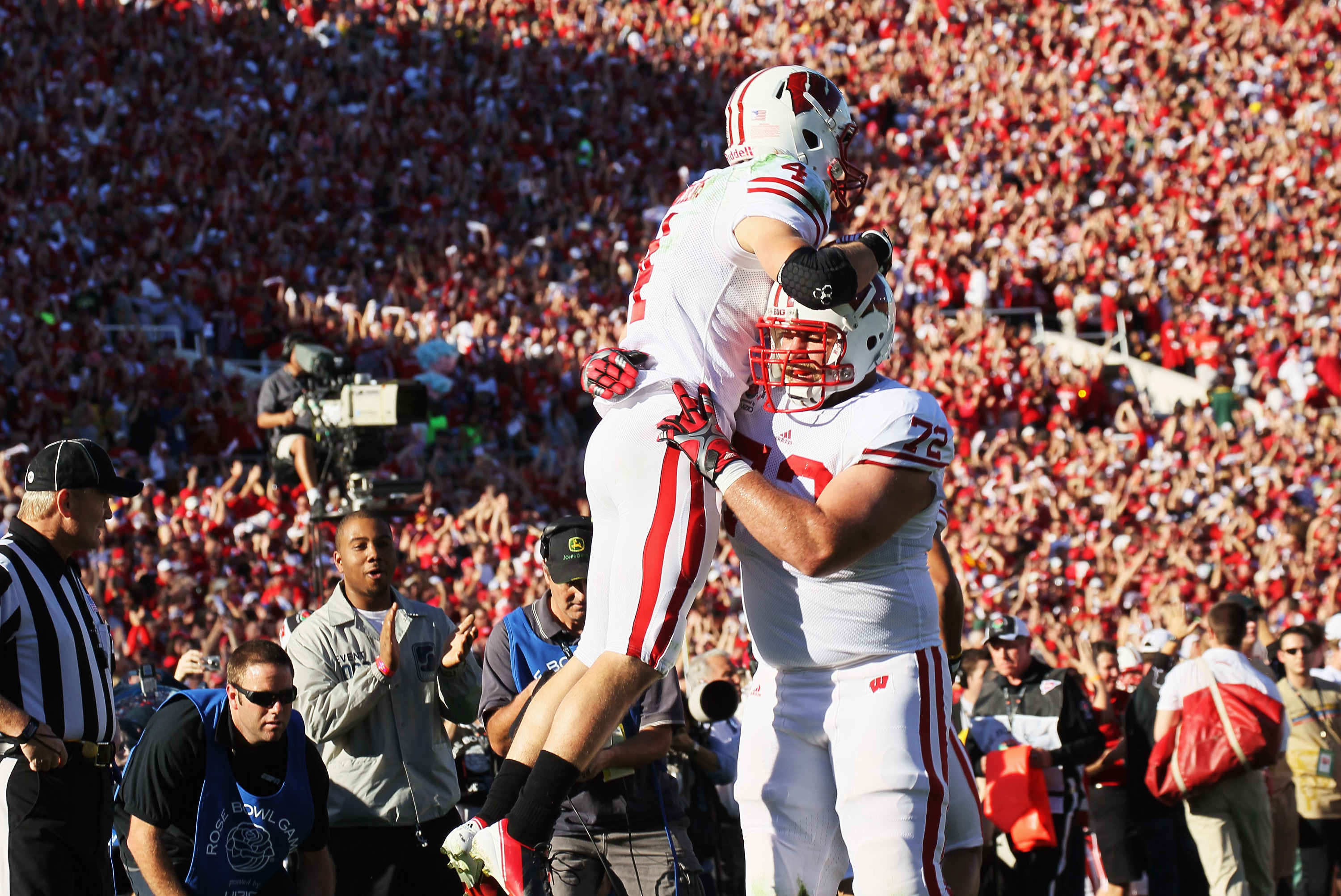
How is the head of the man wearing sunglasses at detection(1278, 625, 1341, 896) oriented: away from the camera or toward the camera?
toward the camera

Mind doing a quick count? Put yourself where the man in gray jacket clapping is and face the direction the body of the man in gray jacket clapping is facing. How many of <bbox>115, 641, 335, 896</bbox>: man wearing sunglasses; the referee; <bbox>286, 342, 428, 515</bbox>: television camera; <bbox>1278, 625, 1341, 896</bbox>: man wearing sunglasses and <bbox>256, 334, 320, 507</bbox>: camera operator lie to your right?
2

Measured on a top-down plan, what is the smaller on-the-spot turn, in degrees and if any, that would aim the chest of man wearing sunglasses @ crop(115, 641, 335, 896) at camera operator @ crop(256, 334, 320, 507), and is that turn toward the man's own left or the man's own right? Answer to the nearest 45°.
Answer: approximately 135° to the man's own left

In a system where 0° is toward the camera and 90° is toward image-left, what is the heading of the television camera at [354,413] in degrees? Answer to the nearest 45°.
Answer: approximately 270°

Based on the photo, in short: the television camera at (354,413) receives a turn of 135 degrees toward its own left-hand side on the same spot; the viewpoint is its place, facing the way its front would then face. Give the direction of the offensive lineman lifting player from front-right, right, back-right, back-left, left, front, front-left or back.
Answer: back-left

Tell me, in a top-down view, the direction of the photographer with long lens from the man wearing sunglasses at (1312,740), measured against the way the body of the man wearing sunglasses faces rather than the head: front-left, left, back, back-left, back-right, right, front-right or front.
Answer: front-right

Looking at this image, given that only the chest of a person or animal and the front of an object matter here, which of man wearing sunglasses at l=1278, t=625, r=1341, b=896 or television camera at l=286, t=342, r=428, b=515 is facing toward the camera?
the man wearing sunglasses

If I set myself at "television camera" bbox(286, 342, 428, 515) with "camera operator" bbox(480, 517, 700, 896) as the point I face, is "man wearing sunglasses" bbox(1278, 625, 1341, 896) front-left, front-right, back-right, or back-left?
front-left

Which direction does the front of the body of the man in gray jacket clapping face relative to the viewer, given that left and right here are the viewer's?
facing the viewer and to the right of the viewer

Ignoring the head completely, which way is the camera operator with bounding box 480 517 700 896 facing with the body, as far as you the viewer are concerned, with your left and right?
facing the viewer
